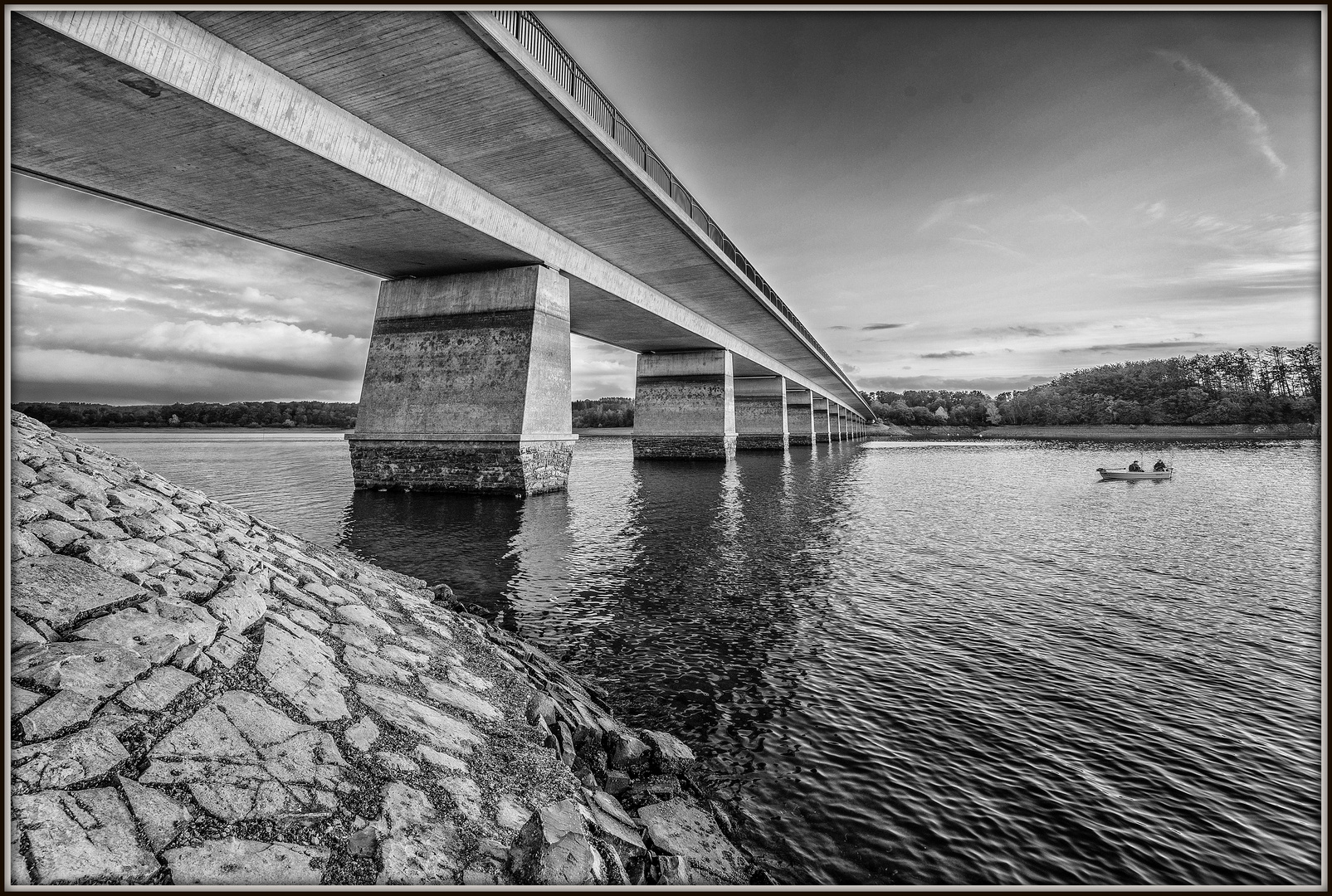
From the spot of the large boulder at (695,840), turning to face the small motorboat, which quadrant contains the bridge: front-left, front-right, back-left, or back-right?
front-left

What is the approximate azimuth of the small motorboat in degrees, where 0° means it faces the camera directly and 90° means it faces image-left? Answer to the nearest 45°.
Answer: approximately 90°

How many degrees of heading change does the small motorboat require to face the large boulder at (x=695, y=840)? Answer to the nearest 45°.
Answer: approximately 90° to its left

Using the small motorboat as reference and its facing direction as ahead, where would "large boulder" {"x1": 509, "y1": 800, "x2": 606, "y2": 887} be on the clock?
The large boulder is roughly at 9 o'clock from the small motorboat.

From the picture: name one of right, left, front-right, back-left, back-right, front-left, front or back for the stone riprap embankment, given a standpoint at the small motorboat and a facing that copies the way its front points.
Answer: left
